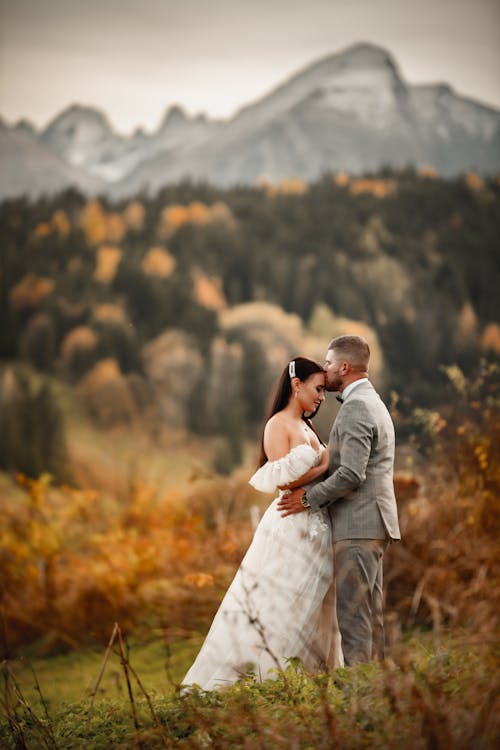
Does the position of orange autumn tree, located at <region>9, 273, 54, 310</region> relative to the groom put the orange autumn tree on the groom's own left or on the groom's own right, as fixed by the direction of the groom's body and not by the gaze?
on the groom's own right

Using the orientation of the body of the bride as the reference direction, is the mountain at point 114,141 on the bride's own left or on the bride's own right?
on the bride's own left

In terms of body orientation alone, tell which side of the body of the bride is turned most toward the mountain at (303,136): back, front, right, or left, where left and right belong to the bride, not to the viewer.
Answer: left

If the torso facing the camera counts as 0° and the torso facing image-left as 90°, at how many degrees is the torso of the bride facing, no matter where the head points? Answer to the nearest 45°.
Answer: approximately 270°

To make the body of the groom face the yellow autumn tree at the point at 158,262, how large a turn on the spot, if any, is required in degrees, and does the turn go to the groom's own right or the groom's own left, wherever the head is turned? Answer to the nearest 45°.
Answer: approximately 90° to the groom's own right

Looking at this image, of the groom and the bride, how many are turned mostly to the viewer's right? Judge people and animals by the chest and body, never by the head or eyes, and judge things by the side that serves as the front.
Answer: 1

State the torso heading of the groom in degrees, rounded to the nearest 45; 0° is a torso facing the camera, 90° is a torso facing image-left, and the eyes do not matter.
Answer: approximately 90°

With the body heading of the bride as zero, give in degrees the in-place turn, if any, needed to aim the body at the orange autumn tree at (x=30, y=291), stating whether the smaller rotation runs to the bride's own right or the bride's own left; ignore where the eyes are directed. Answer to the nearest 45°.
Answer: approximately 90° to the bride's own left

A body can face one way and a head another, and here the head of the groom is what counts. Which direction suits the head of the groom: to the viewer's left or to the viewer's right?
to the viewer's left

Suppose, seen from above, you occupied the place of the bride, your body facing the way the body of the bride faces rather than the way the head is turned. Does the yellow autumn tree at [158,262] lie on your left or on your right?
on your left

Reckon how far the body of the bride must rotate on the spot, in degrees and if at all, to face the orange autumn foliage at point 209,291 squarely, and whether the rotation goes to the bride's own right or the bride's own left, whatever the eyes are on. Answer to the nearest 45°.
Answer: approximately 90° to the bride's own left

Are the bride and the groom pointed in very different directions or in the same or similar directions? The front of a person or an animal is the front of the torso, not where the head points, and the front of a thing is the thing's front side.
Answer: very different directions
